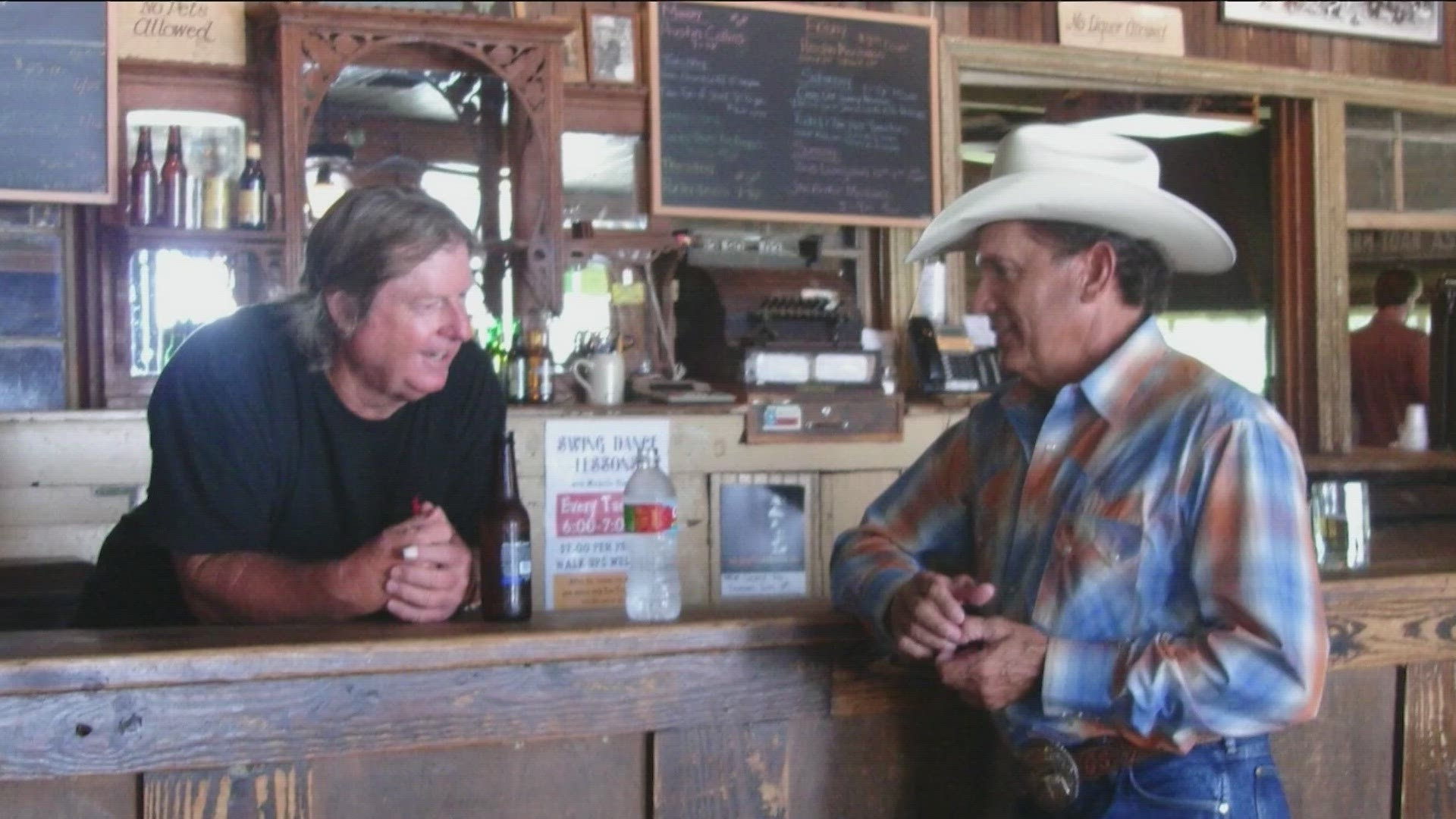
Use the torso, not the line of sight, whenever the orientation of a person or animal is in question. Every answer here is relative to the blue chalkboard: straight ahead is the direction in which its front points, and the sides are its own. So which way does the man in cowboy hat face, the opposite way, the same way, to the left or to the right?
to the right

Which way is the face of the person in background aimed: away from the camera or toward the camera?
away from the camera

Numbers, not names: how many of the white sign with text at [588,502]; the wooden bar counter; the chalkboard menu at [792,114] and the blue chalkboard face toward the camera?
4

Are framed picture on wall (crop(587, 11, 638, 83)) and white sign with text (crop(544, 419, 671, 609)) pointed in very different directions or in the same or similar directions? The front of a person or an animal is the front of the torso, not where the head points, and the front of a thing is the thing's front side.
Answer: same or similar directions

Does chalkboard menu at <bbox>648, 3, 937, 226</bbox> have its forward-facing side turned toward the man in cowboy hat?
yes

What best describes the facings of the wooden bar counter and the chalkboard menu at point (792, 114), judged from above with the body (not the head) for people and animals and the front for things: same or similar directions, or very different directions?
same or similar directions

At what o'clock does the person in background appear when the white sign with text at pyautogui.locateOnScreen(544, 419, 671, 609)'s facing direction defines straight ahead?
The person in background is roughly at 8 o'clock from the white sign with text.

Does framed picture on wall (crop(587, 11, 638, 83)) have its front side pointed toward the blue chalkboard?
no

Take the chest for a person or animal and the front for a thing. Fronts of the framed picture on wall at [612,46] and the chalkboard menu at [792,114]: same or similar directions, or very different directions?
same or similar directions

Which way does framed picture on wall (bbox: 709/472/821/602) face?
toward the camera

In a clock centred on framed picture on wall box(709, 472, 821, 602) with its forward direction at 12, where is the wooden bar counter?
The wooden bar counter is roughly at 12 o'clock from the framed picture on wall.

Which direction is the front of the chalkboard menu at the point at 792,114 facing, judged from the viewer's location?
facing the viewer

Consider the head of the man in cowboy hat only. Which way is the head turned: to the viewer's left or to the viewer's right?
to the viewer's left

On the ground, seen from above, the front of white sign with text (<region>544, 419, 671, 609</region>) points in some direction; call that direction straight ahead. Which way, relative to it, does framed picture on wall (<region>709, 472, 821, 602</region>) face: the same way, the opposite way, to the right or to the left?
the same way

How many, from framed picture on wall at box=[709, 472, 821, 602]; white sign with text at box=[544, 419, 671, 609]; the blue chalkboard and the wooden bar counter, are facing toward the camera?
4

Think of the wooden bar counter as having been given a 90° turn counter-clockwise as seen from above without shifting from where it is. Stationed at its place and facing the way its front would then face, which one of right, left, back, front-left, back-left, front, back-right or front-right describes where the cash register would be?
left
